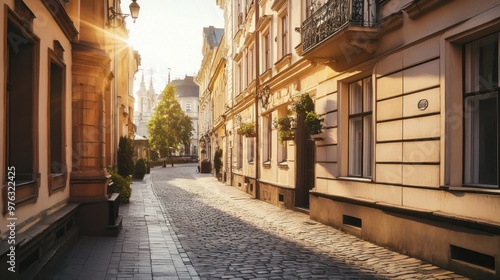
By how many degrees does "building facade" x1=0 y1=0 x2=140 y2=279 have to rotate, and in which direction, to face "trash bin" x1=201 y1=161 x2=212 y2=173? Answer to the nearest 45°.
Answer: approximately 90° to its left

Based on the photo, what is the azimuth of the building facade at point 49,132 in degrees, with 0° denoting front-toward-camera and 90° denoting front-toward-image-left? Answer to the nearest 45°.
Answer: approximately 270°

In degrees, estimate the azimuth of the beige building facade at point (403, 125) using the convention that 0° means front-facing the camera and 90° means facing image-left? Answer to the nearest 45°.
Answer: approximately 45°

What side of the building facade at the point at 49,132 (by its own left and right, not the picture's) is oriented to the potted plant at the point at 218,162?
left

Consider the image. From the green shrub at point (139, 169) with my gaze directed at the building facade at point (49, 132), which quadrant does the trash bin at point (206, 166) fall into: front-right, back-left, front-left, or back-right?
back-left

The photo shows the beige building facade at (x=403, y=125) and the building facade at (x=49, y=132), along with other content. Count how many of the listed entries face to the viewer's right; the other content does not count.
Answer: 1

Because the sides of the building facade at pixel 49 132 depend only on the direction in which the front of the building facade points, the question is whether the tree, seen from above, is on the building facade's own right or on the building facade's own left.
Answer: on the building facade's own left

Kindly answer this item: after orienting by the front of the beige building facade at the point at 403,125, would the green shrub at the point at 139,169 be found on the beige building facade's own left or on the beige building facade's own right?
on the beige building facade's own right

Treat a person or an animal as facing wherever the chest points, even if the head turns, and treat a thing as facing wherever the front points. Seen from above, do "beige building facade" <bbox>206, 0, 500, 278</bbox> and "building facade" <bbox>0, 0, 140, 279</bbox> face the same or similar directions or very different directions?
very different directions
